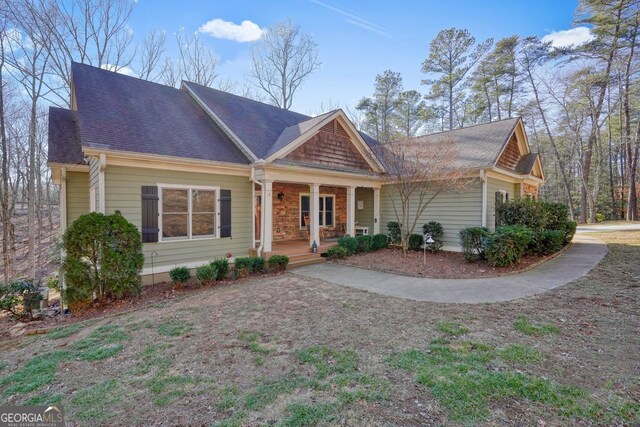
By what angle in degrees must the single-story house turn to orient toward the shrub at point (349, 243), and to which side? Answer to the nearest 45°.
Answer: approximately 45° to its left

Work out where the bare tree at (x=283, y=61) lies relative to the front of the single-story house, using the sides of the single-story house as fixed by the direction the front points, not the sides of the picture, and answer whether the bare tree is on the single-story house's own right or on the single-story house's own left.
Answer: on the single-story house's own left

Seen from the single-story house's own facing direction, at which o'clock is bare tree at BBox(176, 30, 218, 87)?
The bare tree is roughly at 7 o'clock from the single-story house.

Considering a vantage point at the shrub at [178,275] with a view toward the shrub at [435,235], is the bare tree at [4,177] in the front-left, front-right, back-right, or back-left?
back-left

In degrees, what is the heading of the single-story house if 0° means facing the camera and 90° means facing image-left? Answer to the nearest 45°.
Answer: approximately 315°

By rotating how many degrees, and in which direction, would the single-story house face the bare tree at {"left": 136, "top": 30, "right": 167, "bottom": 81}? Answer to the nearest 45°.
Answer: approximately 180°

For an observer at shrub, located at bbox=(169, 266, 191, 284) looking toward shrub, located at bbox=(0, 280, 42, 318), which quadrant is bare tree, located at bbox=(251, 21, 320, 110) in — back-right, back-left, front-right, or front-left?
back-right
